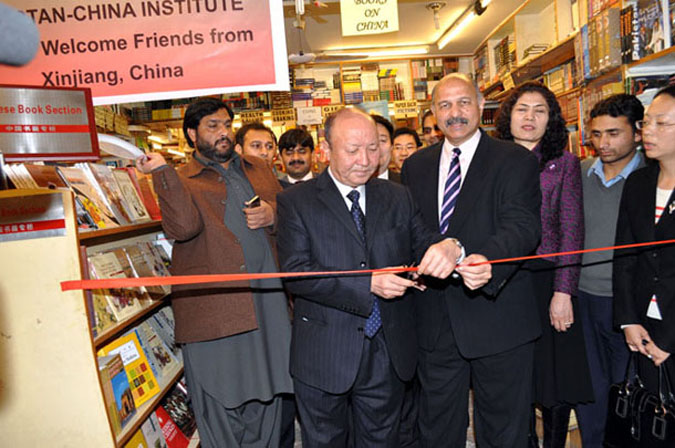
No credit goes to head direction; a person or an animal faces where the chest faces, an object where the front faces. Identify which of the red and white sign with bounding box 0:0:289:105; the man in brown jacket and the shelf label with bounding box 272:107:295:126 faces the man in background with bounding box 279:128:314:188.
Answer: the shelf label

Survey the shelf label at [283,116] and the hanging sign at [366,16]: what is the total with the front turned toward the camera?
2

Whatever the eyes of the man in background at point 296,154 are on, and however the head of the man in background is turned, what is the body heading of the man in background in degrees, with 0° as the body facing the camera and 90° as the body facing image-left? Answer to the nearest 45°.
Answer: approximately 0°

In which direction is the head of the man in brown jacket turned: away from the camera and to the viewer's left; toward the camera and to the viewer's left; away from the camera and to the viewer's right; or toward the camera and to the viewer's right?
toward the camera and to the viewer's right

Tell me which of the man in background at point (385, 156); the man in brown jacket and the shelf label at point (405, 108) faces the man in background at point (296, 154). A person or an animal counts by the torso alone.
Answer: the shelf label

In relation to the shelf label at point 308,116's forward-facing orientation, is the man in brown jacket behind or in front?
in front

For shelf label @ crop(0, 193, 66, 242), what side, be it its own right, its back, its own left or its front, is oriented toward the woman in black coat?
left

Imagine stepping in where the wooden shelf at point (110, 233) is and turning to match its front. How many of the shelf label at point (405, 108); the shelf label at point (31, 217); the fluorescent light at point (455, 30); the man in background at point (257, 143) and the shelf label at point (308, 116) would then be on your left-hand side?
4

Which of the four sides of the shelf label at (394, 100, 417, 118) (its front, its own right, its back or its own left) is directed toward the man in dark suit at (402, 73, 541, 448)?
front

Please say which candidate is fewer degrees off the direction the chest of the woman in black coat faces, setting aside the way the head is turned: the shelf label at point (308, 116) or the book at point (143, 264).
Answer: the book

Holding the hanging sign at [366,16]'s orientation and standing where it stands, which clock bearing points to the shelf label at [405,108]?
the shelf label at [405,108] is roughly at 6 o'clock from the hanging sign at [366,16].

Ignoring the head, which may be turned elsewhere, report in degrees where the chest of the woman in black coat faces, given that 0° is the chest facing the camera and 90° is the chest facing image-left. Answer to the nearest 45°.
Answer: approximately 45°

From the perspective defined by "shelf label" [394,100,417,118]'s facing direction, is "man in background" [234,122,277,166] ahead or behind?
ahead

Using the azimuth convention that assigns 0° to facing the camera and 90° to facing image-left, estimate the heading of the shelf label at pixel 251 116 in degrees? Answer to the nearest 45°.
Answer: approximately 0°
